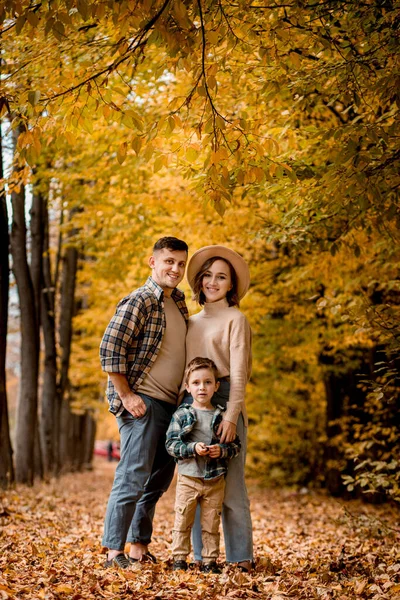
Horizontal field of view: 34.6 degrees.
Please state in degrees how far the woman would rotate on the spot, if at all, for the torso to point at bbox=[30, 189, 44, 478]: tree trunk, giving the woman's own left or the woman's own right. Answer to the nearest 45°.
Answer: approximately 90° to the woman's own right

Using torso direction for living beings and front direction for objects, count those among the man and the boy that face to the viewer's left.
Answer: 0

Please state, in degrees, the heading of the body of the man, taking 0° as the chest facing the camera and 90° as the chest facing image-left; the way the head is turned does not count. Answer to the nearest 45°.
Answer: approximately 315°

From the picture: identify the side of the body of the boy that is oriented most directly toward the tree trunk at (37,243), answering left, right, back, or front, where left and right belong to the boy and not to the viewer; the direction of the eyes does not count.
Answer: back

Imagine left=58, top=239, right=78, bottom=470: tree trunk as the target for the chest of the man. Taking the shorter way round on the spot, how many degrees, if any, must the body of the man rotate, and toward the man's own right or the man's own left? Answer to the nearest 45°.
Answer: approximately 135° to the man's own left

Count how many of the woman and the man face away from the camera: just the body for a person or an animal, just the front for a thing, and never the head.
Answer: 0

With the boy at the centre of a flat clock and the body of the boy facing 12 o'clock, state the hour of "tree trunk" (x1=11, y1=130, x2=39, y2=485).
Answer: The tree trunk is roughly at 5 o'clock from the boy.

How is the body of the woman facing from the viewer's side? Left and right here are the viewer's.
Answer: facing the viewer and to the left of the viewer

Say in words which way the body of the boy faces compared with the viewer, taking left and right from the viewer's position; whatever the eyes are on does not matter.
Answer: facing the viewer

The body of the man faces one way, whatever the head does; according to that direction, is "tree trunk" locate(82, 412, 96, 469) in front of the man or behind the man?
behind
